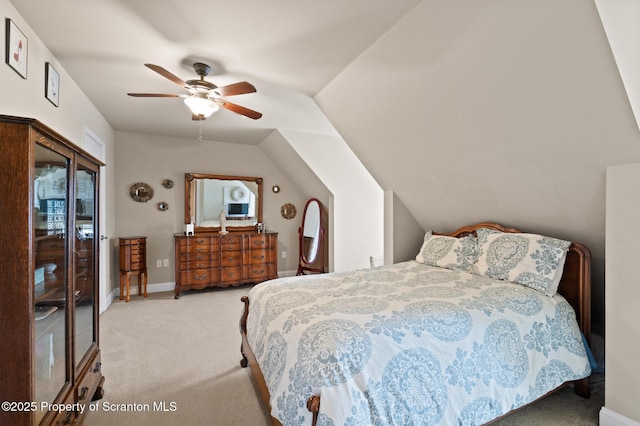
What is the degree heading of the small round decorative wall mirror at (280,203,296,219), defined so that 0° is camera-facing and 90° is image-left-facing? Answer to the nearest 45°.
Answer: approximately 0°

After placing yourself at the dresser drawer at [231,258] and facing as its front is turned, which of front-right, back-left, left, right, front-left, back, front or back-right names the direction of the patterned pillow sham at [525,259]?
front-left

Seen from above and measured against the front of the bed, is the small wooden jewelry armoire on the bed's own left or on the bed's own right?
on the bed's own right

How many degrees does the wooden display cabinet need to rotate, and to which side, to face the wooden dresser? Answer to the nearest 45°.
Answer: approximately 45° to its left

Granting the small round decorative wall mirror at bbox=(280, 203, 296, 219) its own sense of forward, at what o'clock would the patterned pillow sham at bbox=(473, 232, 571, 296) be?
The patterned pillow sham is roughly at 11 o'clock from the small round decorative wall mirror.

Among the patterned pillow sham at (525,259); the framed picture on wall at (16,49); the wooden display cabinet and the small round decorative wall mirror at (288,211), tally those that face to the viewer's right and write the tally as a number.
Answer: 2

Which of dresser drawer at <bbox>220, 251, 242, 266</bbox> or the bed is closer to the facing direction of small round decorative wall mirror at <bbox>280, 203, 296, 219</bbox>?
the bed

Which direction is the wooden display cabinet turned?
to the viewer's right

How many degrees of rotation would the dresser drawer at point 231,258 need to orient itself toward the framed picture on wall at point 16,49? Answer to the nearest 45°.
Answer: approximately 45° to its right

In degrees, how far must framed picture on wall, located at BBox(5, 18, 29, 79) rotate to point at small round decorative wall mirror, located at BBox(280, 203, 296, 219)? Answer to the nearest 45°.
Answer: approximately 45° to its left

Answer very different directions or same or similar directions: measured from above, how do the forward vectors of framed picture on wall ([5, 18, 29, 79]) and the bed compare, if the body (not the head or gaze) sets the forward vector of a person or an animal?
very different directions

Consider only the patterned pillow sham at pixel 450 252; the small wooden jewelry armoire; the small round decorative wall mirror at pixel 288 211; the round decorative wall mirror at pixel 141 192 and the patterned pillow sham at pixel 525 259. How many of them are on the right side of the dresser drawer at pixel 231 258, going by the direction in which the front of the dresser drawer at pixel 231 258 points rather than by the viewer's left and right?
2

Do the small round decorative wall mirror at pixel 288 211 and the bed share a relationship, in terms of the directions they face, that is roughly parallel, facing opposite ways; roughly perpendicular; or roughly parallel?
roughly perpendicular
